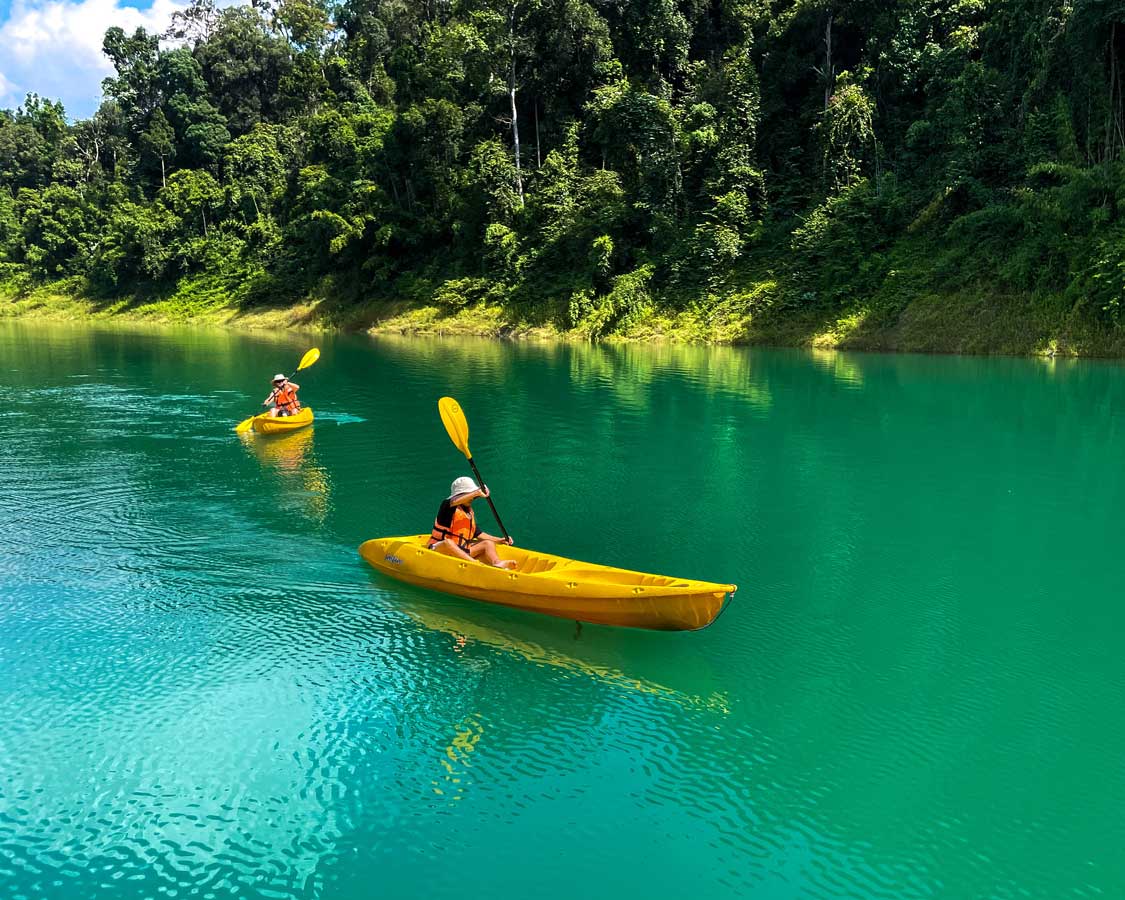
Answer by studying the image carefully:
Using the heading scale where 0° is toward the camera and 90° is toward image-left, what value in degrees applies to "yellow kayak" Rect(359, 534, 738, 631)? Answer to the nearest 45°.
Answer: approximately 315°

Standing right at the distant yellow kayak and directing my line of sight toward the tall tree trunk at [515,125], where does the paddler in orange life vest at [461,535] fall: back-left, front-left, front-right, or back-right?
back-right

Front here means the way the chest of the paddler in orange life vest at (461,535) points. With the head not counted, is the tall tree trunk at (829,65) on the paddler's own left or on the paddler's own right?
on the paddler's own left

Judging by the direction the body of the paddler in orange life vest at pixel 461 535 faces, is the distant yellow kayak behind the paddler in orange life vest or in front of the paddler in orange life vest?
behind

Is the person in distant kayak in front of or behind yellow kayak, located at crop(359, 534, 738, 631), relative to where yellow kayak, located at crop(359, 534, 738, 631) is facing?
behind

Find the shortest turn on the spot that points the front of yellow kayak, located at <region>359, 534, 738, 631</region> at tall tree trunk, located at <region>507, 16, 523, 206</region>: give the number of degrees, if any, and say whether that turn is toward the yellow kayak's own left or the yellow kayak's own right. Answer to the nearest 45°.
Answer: approximately 135° to the yellow kayak's own left

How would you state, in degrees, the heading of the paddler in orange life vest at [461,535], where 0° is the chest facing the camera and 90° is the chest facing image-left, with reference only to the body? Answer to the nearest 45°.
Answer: approximately 315°

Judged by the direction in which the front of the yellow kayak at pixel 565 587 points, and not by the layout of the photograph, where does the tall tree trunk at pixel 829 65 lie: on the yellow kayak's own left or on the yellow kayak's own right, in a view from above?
on the yellow kayak's own left

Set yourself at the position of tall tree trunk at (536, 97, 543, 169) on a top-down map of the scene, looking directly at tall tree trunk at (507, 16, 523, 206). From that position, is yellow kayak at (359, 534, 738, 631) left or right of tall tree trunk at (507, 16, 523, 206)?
left
